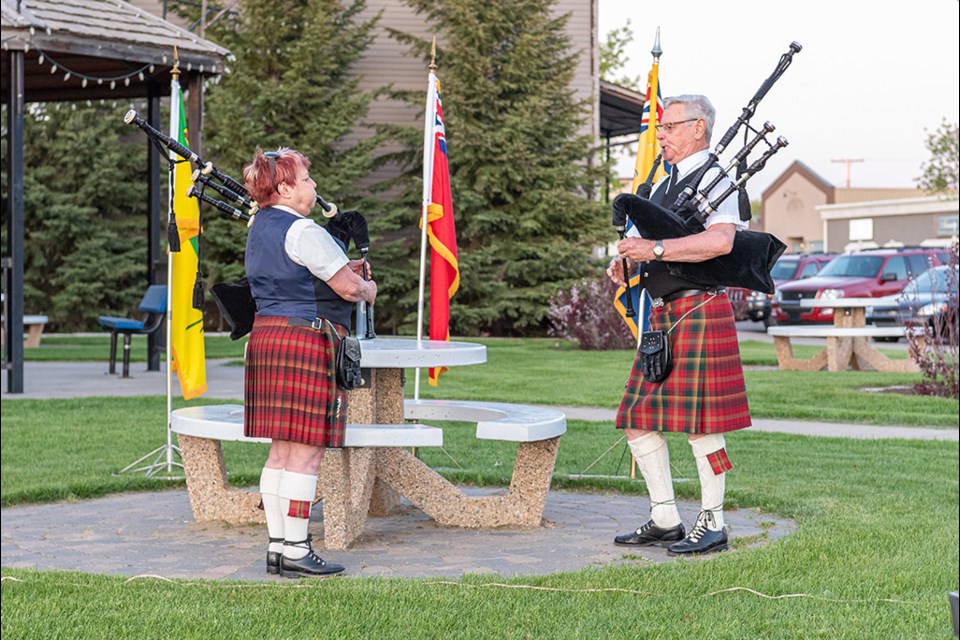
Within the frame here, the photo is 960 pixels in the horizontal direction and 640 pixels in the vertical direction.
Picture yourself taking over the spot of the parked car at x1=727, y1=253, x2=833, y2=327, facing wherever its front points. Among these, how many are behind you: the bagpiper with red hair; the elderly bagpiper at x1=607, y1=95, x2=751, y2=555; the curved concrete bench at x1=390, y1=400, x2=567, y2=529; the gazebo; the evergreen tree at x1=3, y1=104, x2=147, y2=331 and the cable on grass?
0

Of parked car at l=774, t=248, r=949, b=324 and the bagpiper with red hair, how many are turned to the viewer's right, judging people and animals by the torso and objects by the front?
1

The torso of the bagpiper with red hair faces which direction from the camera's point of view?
to the viewer's right

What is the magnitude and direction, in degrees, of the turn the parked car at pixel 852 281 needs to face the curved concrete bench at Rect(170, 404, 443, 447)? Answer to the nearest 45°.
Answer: approximately 45° to its left

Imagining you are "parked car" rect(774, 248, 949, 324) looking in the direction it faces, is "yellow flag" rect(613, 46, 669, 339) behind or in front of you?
in front

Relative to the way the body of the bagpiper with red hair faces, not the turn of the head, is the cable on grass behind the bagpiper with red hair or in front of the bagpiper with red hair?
in front

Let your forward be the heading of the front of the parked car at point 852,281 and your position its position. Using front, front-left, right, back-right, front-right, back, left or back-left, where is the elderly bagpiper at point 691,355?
front-left

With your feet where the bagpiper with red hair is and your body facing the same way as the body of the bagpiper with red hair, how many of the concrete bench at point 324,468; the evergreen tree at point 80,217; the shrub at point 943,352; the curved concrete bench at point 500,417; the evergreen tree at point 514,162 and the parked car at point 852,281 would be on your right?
0

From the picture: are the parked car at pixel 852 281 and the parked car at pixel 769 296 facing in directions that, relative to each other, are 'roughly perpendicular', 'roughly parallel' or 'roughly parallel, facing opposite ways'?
roughly parallel

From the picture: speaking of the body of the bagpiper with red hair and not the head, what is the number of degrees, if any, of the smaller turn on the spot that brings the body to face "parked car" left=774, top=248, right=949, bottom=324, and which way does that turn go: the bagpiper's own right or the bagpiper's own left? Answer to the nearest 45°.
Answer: approximately 45° to the bagpiper's own left

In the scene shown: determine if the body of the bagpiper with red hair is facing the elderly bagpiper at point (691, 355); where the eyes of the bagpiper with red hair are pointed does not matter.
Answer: yes
